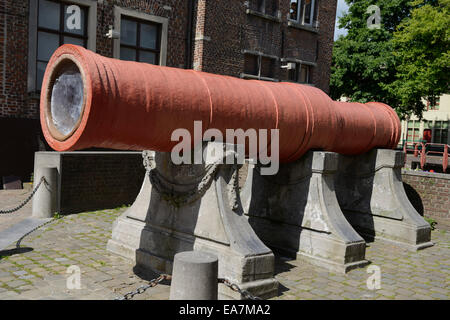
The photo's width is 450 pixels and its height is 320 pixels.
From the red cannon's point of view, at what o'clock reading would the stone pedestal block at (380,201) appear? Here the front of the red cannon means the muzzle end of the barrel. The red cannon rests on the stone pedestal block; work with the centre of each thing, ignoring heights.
The stone pedestal block is roughly at 6 o'clock from the red cannon.

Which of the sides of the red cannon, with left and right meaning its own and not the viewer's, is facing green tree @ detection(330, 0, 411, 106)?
back

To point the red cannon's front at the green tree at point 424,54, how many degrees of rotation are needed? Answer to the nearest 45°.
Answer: approximately 180°

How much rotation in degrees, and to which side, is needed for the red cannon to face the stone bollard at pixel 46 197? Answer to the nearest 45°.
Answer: approximately 90° to its right

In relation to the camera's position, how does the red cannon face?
facing the viewer and to the left of the viewer
